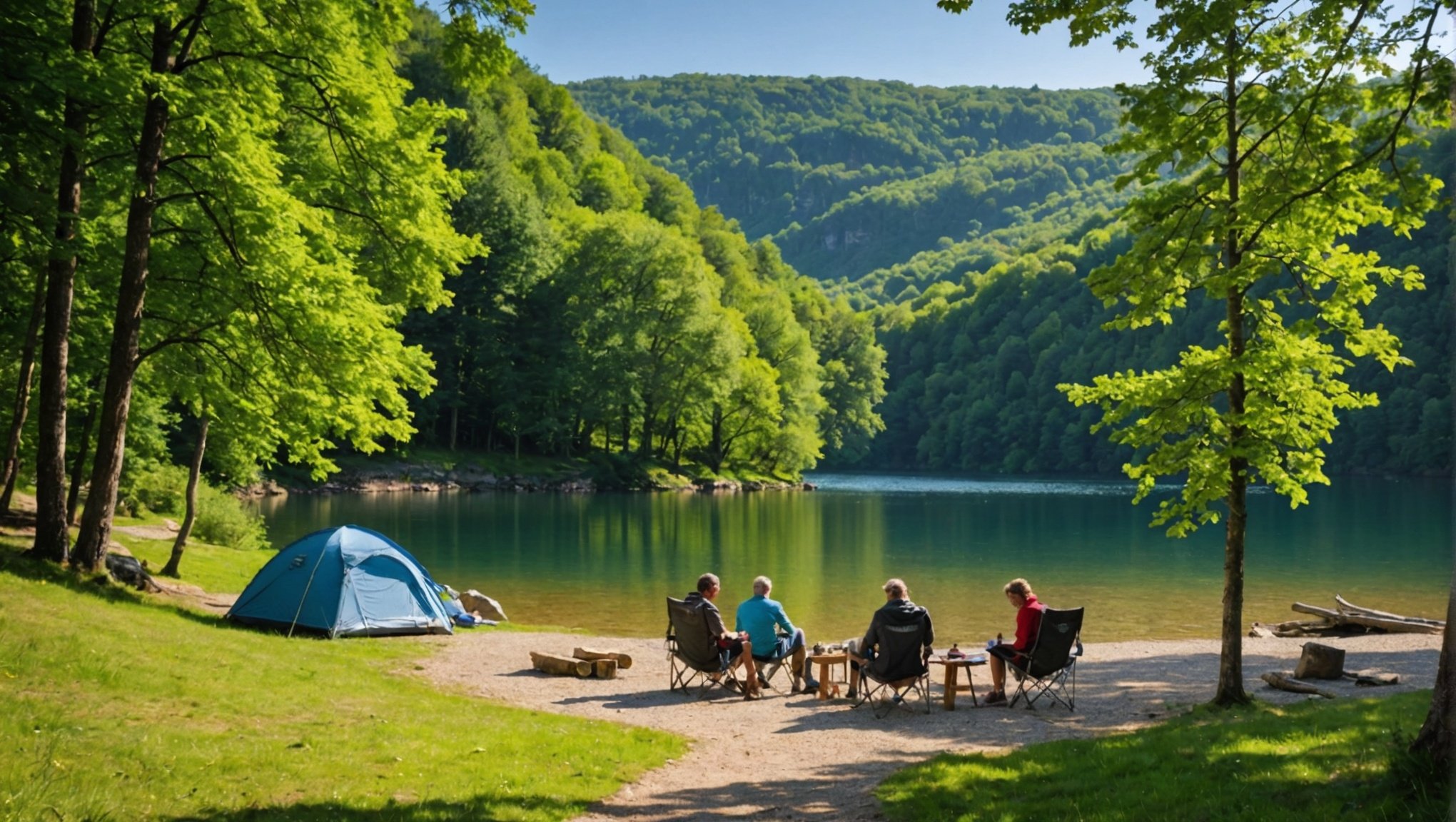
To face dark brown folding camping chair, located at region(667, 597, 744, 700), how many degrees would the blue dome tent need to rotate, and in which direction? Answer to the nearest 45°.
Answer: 0° — it already faces it

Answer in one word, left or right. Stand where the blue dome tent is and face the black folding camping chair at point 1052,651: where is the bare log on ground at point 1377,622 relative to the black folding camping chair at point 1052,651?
left

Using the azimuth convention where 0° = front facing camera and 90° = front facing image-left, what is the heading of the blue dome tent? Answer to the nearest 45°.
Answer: approximately 315°

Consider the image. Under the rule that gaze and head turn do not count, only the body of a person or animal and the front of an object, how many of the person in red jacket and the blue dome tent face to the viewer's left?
1

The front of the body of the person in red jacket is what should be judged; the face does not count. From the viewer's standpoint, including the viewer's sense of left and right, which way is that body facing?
facing to the left of the viewer

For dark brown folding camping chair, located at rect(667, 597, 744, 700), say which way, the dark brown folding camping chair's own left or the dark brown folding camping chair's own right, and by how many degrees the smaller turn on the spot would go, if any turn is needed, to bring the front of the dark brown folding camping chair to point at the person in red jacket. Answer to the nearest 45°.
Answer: approximately 45° to the dark brown folding camping chair's own right

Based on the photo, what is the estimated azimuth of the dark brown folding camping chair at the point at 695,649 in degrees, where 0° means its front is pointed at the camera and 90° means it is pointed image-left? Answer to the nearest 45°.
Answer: approximately 225°

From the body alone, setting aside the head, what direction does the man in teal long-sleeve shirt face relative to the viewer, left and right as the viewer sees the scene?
facing away from the viewer and to the right of the viewer

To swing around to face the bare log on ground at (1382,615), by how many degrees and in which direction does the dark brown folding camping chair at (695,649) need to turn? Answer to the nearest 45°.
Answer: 0° — it already faces it
